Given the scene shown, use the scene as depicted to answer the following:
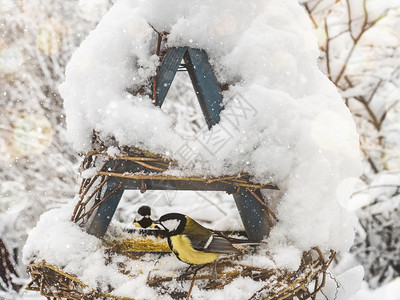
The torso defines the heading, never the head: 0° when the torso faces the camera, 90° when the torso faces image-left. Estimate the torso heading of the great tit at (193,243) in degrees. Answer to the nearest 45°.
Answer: approximately 90°
